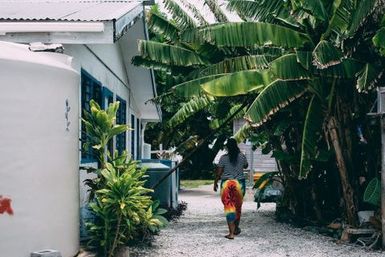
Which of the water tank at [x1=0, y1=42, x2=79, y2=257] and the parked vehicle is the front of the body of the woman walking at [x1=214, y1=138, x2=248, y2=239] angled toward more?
the parked vehicle

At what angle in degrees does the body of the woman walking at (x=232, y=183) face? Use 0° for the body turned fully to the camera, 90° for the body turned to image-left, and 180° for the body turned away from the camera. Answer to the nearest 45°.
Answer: approximately 180°

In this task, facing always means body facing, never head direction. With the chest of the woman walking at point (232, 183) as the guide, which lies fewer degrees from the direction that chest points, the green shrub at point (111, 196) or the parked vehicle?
the parked vehicle

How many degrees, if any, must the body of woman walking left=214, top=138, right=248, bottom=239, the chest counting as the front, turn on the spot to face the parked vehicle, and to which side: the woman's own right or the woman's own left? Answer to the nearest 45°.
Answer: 0° — they already face it

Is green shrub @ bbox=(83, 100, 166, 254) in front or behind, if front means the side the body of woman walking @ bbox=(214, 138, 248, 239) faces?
behind

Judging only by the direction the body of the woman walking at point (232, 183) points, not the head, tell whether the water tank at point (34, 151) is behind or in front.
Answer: behind
